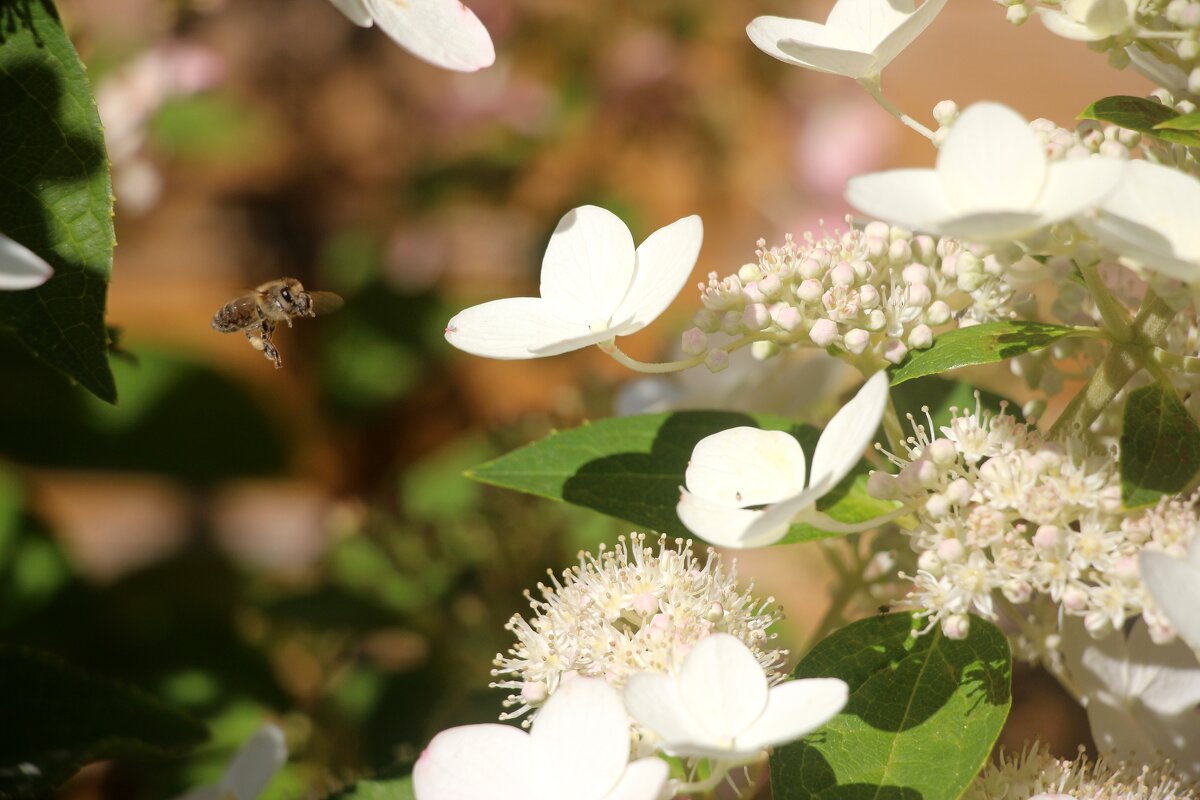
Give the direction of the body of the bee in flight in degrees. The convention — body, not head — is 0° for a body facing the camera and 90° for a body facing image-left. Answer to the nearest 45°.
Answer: approximately 270°
